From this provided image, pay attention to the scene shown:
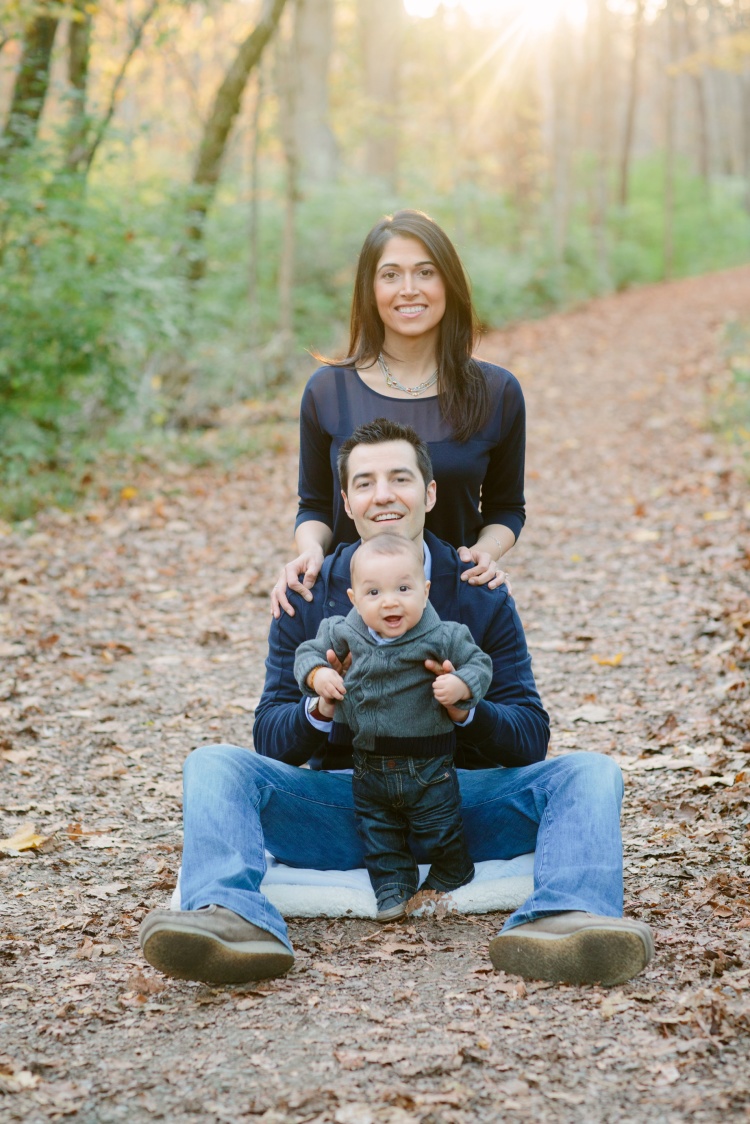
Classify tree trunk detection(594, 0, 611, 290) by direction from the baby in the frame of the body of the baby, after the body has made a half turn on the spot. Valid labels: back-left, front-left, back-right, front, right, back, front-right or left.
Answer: front

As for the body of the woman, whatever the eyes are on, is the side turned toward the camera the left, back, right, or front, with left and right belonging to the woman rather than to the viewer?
front

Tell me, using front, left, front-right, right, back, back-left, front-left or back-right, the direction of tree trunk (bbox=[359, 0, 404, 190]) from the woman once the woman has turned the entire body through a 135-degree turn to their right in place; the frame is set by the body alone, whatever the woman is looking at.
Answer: front-right

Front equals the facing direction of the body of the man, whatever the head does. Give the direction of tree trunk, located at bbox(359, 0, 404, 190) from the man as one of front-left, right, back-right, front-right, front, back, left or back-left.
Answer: back

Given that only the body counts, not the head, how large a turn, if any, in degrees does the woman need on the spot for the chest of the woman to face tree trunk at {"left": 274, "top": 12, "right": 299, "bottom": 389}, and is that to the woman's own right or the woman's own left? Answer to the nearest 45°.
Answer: approximately 180°

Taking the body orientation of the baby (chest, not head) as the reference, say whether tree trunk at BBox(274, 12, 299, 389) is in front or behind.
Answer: behind

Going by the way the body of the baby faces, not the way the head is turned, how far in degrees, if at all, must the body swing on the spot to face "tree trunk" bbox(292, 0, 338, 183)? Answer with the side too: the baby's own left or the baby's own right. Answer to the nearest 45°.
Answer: approximately 180°

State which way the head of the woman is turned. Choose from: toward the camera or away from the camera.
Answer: toward the camera

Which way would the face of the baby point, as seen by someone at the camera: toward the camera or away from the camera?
toward the camera

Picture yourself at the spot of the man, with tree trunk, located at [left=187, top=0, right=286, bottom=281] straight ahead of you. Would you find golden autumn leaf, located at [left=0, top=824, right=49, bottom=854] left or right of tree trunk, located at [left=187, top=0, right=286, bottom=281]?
left

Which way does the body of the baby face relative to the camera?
toward the camera

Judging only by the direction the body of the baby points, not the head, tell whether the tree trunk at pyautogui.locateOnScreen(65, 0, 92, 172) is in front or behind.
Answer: behind

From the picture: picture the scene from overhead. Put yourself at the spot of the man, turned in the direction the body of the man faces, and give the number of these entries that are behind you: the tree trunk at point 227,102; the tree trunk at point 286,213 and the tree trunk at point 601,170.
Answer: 3

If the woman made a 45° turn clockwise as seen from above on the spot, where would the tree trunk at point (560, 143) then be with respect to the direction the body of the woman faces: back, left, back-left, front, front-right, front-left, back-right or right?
back-right

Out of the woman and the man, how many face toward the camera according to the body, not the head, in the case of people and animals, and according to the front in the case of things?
2
